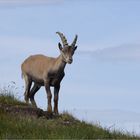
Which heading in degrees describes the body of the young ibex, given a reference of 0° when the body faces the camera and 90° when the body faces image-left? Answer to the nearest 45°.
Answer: approximately 315°
